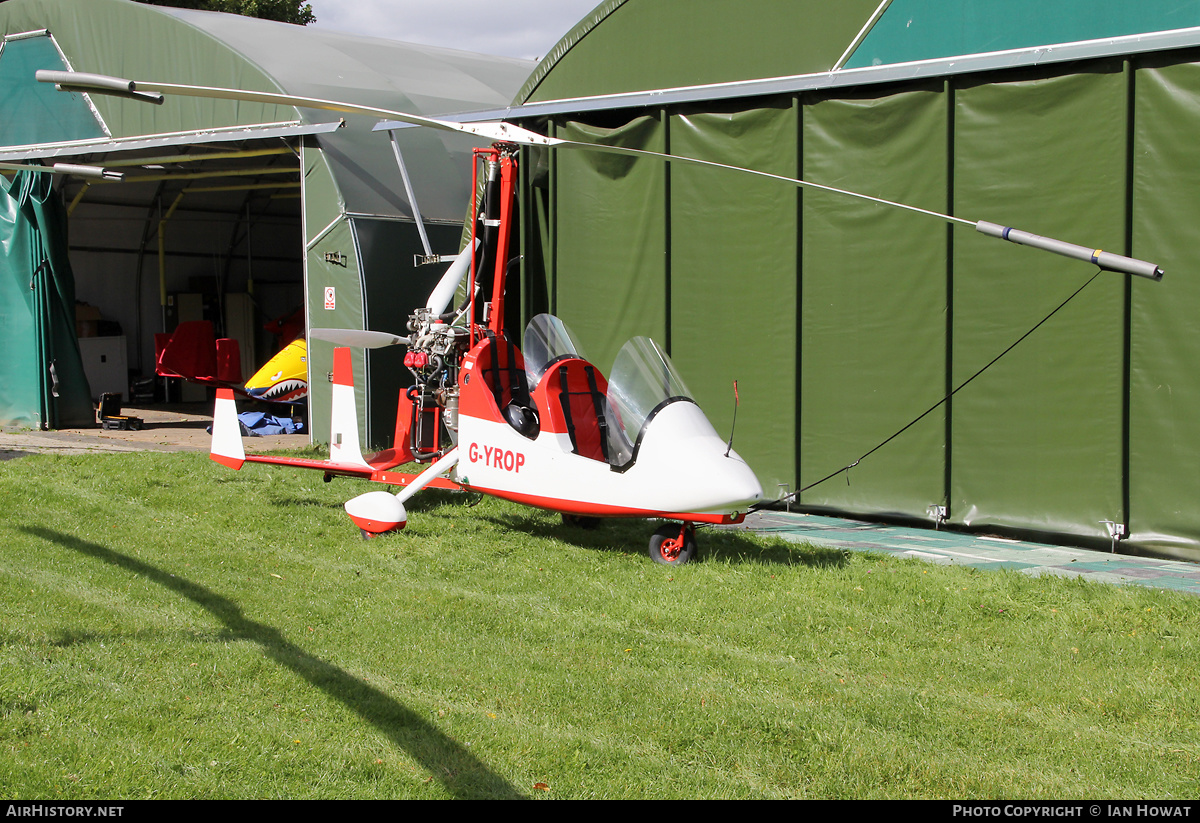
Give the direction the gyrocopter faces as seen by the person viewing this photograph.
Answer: facing the viewer and to the right of the viewer

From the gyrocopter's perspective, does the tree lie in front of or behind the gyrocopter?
behind

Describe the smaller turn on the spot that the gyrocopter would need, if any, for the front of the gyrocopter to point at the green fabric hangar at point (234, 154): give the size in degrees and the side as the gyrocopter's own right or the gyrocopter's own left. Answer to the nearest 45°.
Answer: approximately 180°
